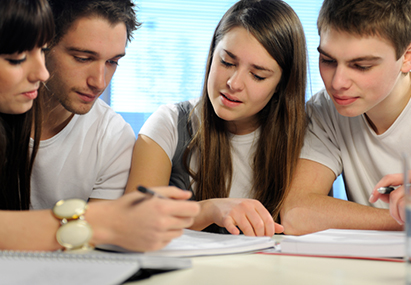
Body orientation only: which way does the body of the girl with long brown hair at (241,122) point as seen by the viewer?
toward the camera

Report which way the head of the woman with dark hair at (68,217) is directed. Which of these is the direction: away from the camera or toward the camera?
toward the camera

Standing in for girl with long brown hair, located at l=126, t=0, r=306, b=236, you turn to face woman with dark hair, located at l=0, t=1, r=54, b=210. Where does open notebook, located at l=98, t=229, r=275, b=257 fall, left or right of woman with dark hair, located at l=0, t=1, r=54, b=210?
left

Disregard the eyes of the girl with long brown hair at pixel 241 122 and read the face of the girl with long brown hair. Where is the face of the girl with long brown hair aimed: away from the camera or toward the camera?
toward the camera

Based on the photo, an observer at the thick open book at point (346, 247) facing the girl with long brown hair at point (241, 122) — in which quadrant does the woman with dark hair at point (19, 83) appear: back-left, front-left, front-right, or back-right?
front-left

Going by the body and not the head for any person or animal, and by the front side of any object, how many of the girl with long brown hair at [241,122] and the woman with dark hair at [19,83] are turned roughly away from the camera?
0

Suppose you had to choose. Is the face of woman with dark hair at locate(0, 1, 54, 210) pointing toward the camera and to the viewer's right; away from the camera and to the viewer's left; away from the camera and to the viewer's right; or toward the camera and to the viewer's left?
toward the camera and to the viewer's right

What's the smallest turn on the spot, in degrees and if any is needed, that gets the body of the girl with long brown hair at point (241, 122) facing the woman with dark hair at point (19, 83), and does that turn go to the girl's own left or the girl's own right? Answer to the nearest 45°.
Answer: approximately 45° to the girl's own right

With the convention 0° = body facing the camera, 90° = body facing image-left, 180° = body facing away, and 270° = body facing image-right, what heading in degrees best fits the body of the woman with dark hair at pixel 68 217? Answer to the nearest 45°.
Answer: approximately 315°
